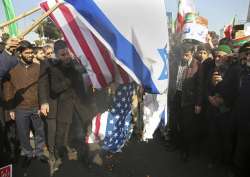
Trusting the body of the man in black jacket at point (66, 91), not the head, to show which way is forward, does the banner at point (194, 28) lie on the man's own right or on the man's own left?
on the man's own left

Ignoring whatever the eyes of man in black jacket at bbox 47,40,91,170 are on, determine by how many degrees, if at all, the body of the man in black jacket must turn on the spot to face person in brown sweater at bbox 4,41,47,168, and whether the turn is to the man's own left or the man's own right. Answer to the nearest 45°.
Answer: approximately 135° to the man's own right

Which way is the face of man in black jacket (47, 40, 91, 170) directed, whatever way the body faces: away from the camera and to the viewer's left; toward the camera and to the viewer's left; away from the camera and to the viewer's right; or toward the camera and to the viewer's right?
toward the camera and to the viewer's right

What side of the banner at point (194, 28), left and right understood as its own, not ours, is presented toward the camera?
front

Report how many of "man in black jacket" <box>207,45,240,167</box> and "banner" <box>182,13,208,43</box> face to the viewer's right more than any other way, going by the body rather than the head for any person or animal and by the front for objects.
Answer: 0

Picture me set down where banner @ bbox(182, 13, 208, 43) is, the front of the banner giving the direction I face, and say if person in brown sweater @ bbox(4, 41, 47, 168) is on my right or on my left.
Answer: on my right

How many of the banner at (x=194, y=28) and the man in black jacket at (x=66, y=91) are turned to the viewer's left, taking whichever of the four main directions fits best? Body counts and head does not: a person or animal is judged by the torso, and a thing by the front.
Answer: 0

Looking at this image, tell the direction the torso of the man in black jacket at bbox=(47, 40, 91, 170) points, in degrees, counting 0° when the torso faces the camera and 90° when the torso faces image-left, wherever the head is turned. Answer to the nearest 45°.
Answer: approximately 315°

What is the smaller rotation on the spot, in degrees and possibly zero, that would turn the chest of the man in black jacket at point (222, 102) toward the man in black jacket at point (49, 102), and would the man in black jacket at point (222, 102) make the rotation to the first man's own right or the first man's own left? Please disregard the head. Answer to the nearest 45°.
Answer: approximately 45° to the first man's own right

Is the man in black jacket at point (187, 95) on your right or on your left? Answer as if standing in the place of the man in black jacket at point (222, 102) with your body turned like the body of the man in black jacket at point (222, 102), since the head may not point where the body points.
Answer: on your right

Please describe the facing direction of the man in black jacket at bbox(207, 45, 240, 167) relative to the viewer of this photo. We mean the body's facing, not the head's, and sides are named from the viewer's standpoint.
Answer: facing the viewer and to the left of the viewer

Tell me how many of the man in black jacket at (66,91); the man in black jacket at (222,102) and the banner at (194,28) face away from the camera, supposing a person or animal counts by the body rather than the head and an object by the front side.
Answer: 0
